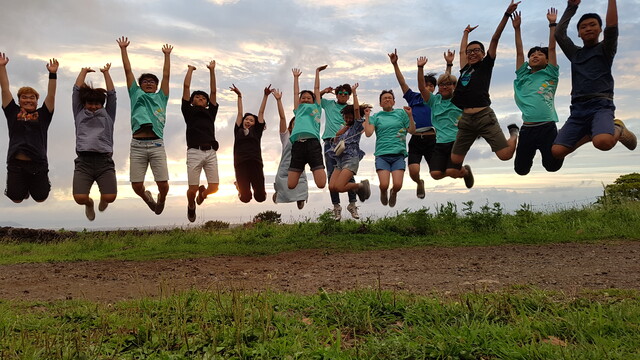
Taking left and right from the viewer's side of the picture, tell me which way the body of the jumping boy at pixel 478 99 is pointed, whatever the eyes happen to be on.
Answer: facing the viewer and to the left of the viewer

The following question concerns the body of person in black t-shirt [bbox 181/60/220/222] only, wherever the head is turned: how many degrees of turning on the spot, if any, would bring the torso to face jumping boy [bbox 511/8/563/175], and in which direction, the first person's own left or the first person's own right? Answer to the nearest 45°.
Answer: approximately 45° to the first person's own left

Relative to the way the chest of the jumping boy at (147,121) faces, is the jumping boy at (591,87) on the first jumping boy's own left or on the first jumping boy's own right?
on the first jumping boy's own left

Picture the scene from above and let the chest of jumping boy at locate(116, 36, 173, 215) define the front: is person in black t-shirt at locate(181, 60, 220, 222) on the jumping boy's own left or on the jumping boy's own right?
on the jumping boy's own left

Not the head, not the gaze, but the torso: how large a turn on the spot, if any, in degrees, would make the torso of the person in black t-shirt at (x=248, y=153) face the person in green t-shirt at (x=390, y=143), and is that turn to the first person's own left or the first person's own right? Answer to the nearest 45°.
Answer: approximately 90° to the first person's own left

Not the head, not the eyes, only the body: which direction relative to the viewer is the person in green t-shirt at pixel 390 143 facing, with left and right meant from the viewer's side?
facing the viewer
